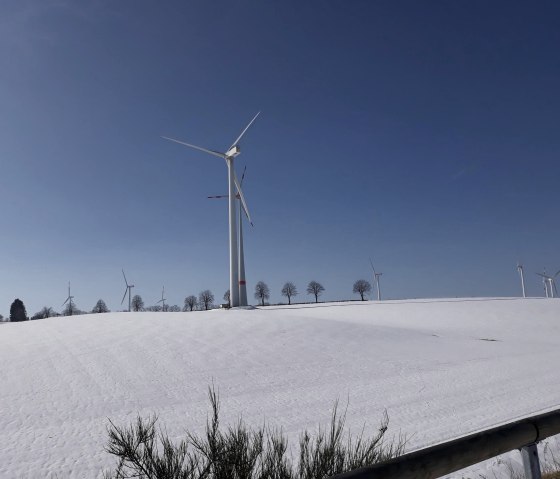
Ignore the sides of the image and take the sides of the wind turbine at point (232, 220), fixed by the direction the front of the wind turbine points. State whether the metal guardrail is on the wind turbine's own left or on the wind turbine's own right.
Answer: on the wind turbine's own left
